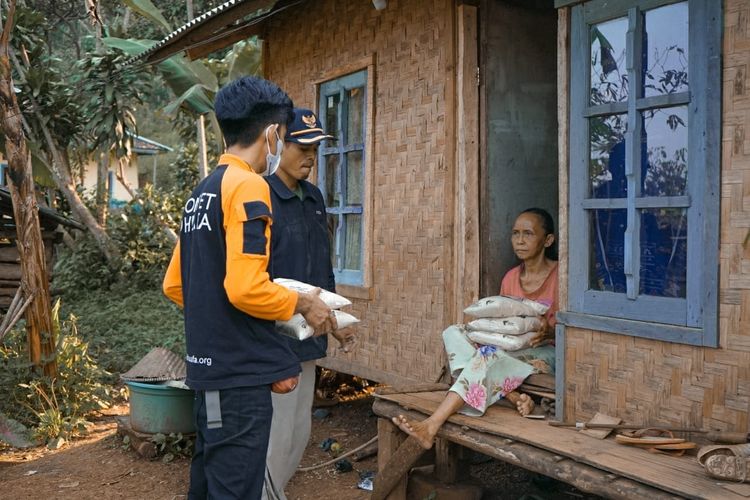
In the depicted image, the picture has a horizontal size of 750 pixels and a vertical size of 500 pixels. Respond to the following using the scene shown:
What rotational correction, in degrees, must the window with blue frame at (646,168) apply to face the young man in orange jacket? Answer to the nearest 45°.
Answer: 0° — it already faces them

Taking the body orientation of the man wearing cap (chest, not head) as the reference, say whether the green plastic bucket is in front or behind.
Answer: behind

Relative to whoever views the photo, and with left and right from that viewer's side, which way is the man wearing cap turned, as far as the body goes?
facing the viewer and to the right of the viewer

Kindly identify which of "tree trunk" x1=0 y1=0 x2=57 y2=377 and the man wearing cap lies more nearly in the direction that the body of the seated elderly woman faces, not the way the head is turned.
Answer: the man wearing cap

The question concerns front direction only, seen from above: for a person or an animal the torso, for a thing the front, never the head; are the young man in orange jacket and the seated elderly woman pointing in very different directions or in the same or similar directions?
very different directions

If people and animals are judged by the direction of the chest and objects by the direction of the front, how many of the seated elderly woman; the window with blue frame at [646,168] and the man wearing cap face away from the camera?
0

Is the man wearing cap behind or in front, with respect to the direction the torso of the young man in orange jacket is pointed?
in front

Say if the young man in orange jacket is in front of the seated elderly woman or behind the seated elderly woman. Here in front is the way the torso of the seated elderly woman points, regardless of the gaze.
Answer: in front

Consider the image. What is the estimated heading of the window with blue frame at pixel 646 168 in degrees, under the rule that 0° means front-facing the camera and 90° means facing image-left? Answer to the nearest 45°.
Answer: approximately 45°

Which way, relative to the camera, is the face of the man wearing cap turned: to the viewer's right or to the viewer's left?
to the viewer's right

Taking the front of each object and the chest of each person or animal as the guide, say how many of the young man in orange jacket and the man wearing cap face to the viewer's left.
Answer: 0

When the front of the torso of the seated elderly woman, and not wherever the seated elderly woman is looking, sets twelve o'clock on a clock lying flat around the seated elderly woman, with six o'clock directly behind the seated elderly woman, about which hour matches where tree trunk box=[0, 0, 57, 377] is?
The tree trunk is roughly at 2 o'clock from the seated elderly woman.

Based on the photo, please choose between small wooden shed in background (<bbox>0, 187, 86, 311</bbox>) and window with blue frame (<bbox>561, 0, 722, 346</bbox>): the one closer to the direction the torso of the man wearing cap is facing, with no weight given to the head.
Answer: the window with blue frame

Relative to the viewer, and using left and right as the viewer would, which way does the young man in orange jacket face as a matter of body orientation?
facing away from the viewer and to the right of the viewer

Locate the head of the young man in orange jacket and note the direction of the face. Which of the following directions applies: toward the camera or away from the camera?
away from the camera

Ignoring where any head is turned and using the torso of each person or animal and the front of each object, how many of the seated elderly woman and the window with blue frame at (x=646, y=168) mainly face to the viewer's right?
0
